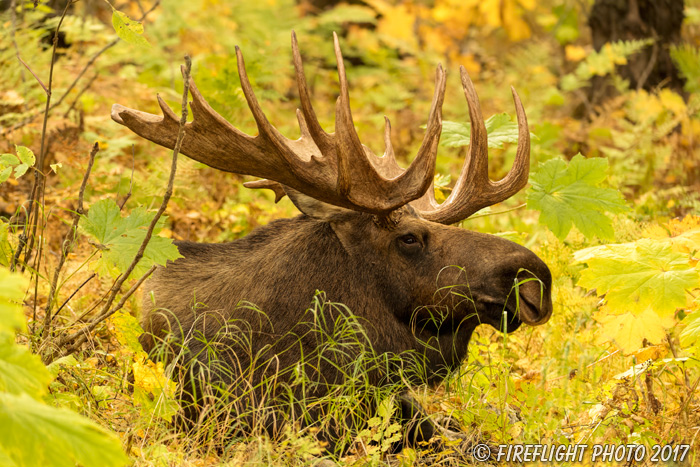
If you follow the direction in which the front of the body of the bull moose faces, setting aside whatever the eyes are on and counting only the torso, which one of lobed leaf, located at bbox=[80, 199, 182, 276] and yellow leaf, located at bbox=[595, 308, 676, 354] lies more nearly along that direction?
the yellow leaf

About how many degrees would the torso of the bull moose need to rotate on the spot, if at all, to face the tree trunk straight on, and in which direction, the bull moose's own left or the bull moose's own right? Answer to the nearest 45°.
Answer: approximately 45° to the bull moose's own left

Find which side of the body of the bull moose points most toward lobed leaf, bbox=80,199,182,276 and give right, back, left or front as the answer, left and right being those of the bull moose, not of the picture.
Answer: back

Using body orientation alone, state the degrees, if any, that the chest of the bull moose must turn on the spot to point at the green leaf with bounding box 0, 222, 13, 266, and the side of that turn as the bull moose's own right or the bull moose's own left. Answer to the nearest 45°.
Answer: approximately 180°

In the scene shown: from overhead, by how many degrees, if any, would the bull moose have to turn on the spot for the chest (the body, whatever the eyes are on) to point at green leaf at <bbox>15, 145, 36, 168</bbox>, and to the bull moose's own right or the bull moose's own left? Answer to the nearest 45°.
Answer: approximately 180°

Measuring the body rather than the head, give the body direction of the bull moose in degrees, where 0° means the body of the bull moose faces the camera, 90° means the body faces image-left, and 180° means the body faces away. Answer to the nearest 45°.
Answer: approximately 270°

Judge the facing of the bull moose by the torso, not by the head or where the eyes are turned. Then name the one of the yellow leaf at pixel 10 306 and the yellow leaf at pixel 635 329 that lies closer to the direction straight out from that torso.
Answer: the yellow leaf at pixel 635 329

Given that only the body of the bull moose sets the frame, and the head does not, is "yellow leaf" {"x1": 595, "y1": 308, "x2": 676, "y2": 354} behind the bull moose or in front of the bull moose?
in front
